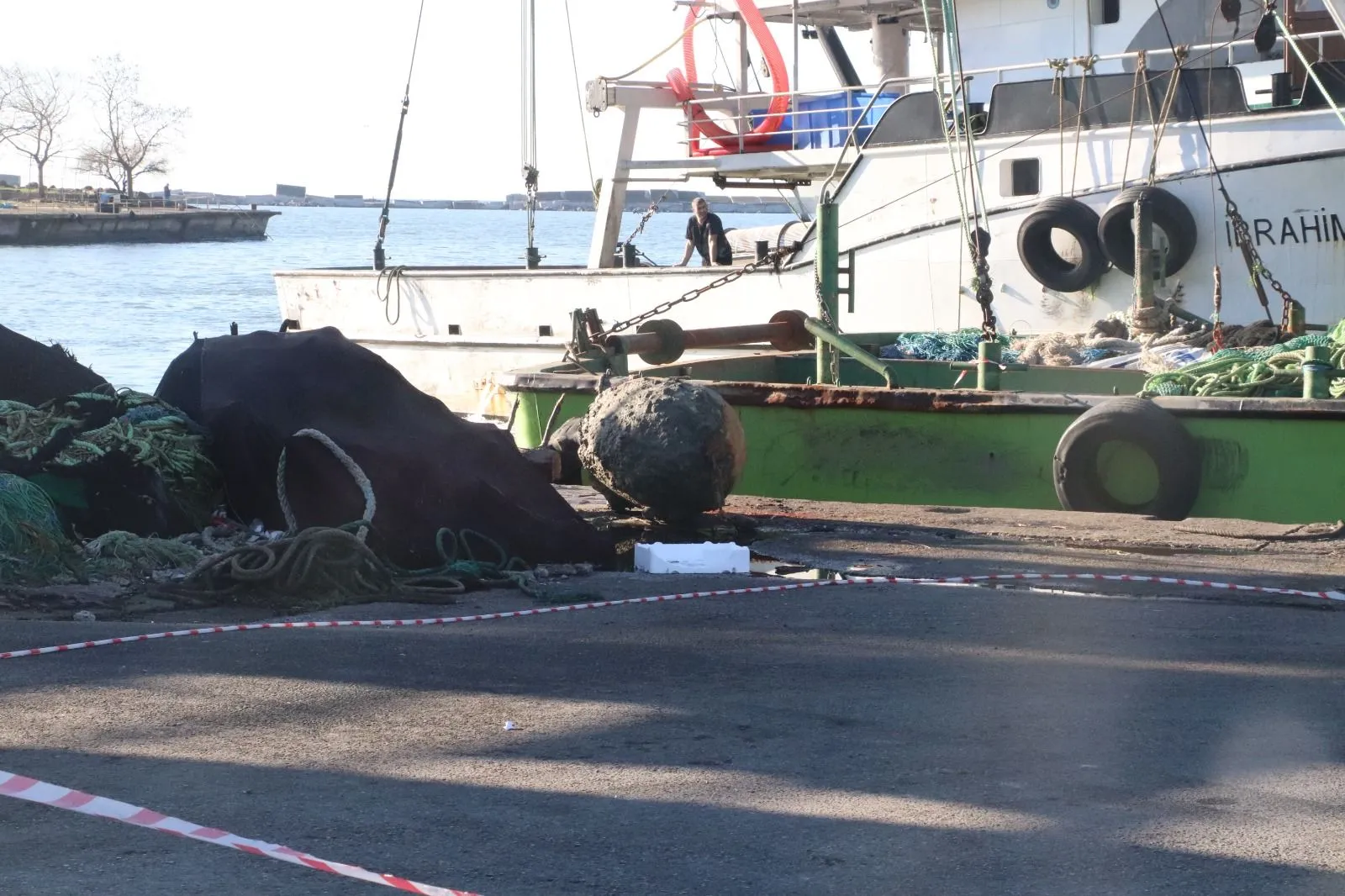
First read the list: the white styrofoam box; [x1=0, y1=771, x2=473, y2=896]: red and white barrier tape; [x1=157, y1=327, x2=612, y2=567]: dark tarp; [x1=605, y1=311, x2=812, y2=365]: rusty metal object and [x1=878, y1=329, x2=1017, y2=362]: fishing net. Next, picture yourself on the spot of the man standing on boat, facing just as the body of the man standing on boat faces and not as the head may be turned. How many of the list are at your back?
0

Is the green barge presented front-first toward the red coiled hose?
no

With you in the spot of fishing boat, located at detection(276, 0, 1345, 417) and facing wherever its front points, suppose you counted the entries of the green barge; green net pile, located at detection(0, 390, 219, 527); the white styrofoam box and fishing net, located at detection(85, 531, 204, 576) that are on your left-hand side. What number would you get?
0

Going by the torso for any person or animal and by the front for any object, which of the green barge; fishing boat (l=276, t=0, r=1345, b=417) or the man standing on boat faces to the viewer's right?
the fishing boat

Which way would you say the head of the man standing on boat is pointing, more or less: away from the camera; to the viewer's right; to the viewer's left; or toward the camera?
toward the camera

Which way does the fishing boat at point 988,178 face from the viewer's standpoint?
to the viewer's right

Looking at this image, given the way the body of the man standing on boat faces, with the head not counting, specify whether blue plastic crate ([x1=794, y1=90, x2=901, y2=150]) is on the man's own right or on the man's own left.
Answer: on the man's own left
